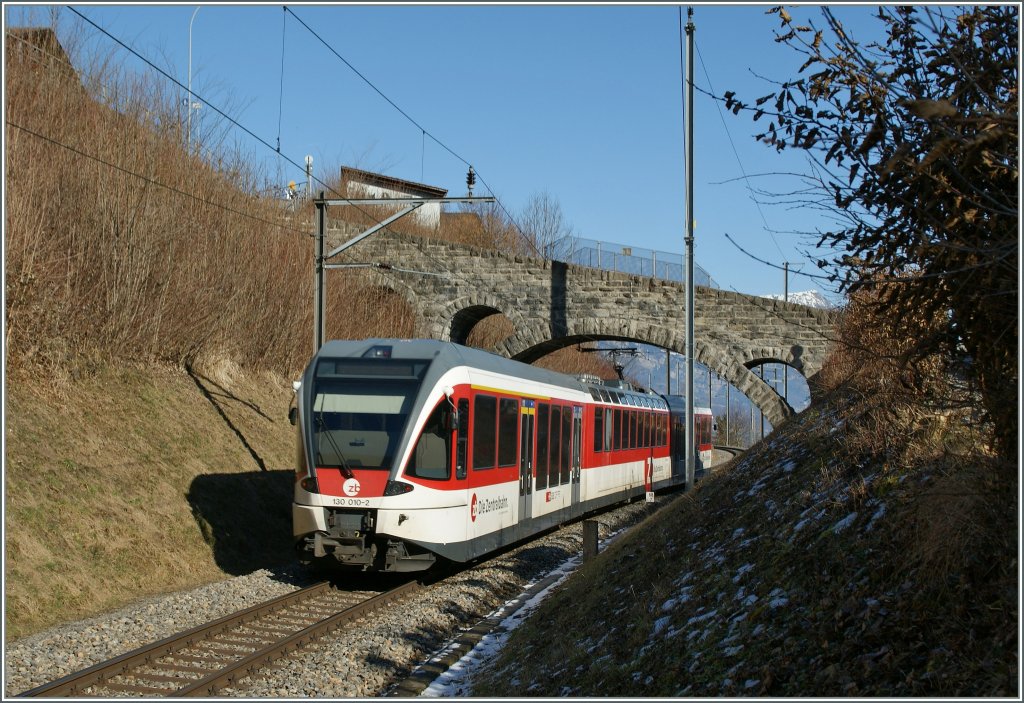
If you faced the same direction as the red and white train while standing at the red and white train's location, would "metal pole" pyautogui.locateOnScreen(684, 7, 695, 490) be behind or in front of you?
behind

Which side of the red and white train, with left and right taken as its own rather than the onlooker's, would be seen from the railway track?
front

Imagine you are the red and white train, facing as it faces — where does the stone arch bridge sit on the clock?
The stone arch bridge is roughly at 5 o'clock from the red and white train.

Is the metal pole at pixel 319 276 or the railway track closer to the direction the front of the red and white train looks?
the railway track

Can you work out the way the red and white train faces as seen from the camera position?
facing the viewer and to the left of the viewer

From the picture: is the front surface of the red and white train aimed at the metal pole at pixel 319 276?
no

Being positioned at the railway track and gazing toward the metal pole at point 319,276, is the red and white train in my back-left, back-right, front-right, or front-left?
front-right

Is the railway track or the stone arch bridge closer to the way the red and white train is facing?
the railway track
